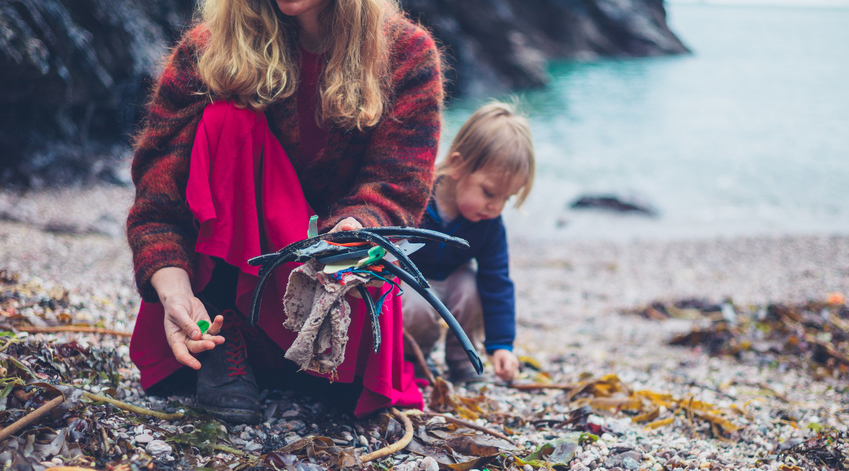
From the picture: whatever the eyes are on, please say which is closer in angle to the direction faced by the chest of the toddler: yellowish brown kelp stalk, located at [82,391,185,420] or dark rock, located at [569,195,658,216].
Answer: the yellowish brown kelp stalk

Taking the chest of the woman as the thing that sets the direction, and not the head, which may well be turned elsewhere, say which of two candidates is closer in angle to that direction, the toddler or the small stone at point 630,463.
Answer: the small stone

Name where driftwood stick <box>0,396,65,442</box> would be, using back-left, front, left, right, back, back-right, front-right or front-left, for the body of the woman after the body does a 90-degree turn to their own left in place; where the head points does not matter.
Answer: back-right

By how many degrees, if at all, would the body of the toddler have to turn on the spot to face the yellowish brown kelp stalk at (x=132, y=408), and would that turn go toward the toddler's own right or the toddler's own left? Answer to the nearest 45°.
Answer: approximately 90° to the toddler's own right

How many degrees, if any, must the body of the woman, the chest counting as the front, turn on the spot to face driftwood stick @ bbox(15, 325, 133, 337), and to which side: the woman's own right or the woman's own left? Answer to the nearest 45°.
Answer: approximately 135° to the woman's own right

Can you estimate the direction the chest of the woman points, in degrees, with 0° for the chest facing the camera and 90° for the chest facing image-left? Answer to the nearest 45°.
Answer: approximately 0°

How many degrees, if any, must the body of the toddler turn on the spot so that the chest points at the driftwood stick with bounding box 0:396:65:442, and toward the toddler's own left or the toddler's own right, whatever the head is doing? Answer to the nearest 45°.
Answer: approximately 90° to the toddler's own right

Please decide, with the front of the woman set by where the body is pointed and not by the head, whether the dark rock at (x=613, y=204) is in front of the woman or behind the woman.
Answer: behind
